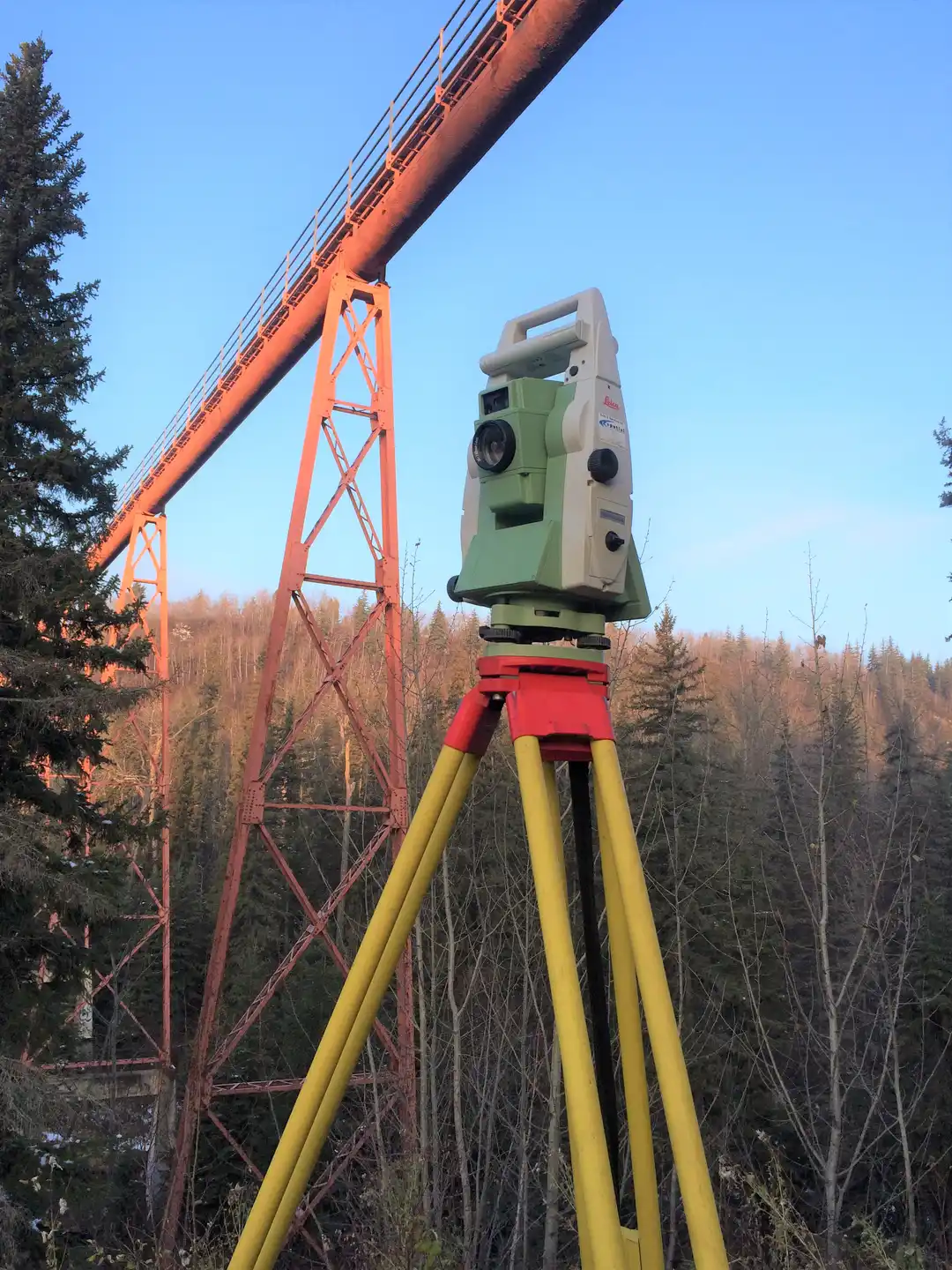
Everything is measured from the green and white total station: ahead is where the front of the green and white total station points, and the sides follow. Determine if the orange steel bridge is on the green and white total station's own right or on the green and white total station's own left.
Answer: on the green and white total station's own right

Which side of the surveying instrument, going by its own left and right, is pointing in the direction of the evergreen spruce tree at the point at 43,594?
right

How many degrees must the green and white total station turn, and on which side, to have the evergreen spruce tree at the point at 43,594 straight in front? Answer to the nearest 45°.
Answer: approximately 90° to its right

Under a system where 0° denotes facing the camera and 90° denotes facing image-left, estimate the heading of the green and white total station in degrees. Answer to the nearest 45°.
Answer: approximately 45°

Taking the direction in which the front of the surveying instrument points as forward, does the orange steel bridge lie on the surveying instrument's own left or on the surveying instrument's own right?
on the surveying instrument's own right
